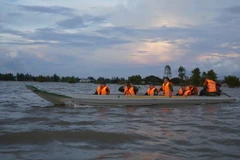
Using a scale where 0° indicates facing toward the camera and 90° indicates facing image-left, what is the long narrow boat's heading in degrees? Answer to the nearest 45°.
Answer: approximately 90°

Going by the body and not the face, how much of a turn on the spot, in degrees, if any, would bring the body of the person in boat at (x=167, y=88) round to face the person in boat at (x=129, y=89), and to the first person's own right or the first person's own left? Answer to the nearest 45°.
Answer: approximately 45° to the first person's own right

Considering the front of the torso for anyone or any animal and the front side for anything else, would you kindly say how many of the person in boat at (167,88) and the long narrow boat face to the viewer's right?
0

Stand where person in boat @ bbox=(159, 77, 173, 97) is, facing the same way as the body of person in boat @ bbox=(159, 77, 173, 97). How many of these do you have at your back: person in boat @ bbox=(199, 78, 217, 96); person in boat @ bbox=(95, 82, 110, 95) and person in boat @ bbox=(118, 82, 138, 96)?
1

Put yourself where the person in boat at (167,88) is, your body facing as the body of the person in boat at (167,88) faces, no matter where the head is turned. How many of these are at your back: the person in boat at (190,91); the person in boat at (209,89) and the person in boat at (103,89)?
2

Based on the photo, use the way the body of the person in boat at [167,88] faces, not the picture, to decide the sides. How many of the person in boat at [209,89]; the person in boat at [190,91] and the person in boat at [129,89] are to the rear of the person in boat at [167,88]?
2

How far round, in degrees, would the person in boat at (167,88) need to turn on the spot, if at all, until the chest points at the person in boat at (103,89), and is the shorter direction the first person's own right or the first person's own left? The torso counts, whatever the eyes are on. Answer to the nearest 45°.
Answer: approximately 45° to the first person's own right
